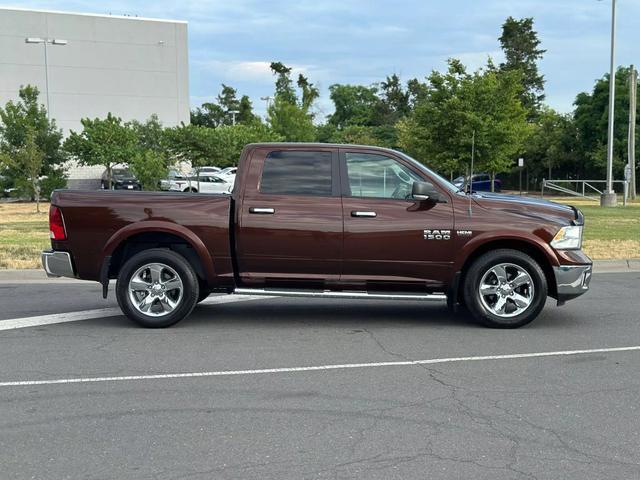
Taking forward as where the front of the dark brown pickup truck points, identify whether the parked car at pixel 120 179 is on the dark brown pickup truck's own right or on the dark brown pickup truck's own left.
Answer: on the dark brown pickup truck's own left

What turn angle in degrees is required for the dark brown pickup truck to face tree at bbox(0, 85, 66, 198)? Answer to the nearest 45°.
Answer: approximately 135° to its left

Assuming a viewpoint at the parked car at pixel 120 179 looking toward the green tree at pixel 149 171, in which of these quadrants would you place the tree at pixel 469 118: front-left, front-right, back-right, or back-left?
front-left

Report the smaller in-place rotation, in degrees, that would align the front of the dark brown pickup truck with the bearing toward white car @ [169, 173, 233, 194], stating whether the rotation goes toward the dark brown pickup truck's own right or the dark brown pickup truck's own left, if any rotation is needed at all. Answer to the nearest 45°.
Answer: approximately 90° to the dark brown pickup truck's own left

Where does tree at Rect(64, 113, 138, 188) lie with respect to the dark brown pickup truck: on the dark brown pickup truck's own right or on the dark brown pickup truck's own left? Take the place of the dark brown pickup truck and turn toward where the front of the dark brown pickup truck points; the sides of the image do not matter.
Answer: on the dark brown pickup truck's own left

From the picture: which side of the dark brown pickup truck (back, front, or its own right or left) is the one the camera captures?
right

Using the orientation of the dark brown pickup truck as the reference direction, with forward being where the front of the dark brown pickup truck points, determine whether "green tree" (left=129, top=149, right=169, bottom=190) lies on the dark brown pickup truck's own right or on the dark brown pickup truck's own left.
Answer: on the dark brown pickup truck's own left

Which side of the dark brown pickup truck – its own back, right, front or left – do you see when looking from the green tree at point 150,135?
left

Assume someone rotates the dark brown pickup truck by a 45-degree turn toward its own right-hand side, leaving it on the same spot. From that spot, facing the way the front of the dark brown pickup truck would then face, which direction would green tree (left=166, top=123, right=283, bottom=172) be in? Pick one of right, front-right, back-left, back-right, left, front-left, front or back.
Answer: back-left

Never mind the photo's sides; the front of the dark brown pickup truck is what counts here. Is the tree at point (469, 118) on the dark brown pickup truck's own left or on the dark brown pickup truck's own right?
on the dark brown pickup truck's own left

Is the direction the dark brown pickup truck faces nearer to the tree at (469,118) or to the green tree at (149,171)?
the tree
